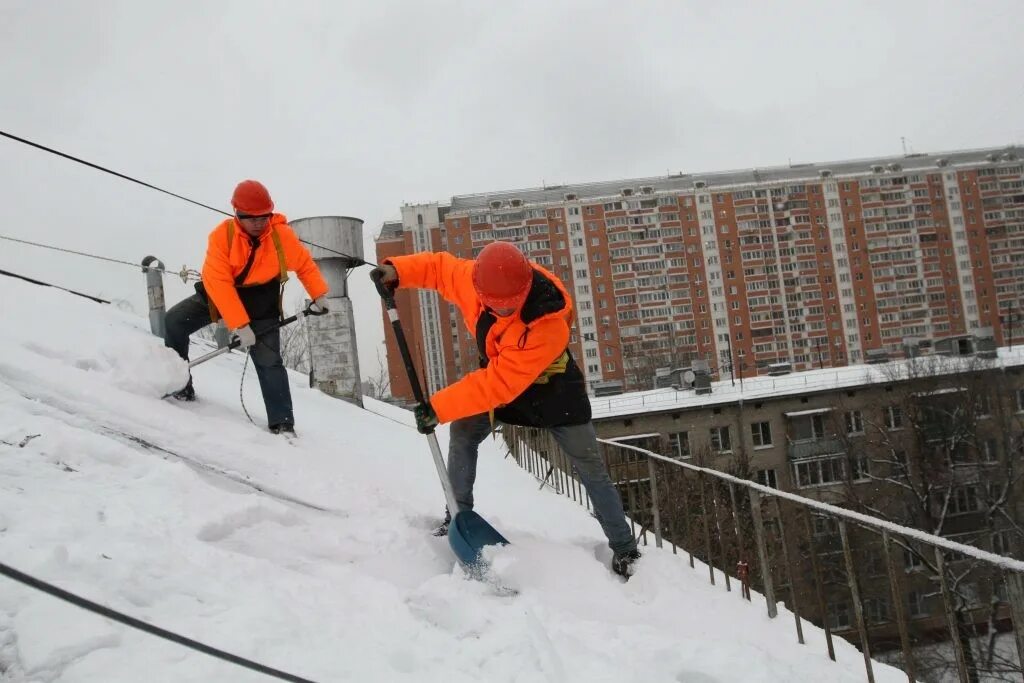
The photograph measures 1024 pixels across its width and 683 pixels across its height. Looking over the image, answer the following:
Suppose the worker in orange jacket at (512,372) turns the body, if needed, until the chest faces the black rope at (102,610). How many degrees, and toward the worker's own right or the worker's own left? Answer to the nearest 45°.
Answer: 0° — they already face it

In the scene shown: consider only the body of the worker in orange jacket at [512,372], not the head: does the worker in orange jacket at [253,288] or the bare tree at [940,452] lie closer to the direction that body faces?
the worker in orange jacket

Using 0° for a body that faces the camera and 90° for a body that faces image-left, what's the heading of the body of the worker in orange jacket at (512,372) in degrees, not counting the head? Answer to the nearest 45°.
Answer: approximately 45°

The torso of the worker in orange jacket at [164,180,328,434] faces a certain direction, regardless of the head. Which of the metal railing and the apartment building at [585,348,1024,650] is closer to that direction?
the metal railing

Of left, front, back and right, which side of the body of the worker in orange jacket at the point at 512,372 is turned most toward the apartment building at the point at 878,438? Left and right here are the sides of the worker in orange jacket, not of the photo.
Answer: back

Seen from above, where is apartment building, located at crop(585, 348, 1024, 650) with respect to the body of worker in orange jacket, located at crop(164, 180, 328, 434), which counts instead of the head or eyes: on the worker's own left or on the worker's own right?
on the worker's own left

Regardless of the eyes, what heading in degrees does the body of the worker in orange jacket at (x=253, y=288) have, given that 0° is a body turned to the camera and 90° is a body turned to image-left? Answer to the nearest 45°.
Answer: approximately 0°
